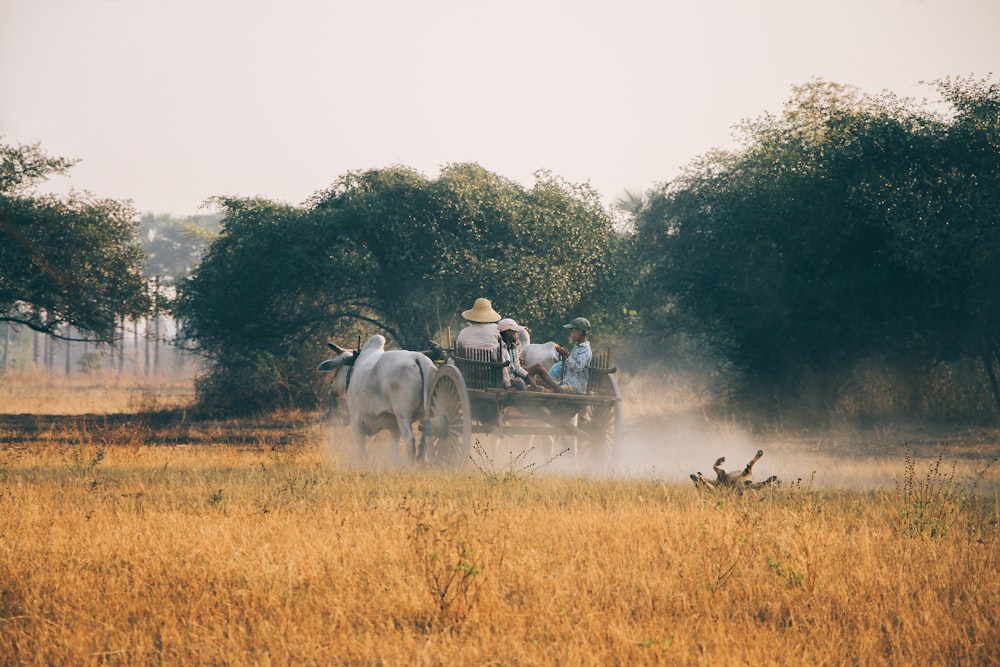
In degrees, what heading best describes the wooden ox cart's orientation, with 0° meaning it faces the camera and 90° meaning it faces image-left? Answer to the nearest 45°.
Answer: approximately 135°

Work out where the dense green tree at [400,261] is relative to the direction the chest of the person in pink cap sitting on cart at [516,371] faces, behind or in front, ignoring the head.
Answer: behind

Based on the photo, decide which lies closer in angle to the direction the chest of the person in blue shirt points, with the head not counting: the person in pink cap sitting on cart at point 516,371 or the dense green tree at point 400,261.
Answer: the person in pink cap sitting on cart

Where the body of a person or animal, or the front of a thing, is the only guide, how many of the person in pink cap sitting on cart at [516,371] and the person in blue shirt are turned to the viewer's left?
1

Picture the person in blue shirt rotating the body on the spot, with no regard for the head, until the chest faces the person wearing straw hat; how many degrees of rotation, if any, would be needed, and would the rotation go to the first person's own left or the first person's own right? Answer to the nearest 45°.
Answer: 0° — they already face them

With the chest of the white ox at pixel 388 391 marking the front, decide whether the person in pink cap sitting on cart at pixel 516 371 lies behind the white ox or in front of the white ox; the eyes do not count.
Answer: behind

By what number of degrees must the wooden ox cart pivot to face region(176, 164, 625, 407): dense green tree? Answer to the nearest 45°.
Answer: approximately 45° to its right

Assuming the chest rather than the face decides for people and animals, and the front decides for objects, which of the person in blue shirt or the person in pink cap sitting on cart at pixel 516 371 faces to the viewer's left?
the person in blue shirt

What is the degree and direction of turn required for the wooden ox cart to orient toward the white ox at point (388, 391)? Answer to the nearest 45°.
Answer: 0° — it already faces it

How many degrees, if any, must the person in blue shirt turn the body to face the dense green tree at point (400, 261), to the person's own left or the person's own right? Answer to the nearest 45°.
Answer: approximately 90° to the person's own right

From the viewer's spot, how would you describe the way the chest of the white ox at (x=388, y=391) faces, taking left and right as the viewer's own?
facing away from the viewer and to the left of the viewer

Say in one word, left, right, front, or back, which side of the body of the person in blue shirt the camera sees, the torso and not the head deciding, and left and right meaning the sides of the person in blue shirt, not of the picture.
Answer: left

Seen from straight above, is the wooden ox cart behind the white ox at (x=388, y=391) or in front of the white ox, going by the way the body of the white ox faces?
behind

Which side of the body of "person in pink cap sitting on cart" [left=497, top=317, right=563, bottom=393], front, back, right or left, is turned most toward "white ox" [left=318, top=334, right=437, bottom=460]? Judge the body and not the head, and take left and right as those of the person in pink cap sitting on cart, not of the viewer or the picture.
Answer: back
